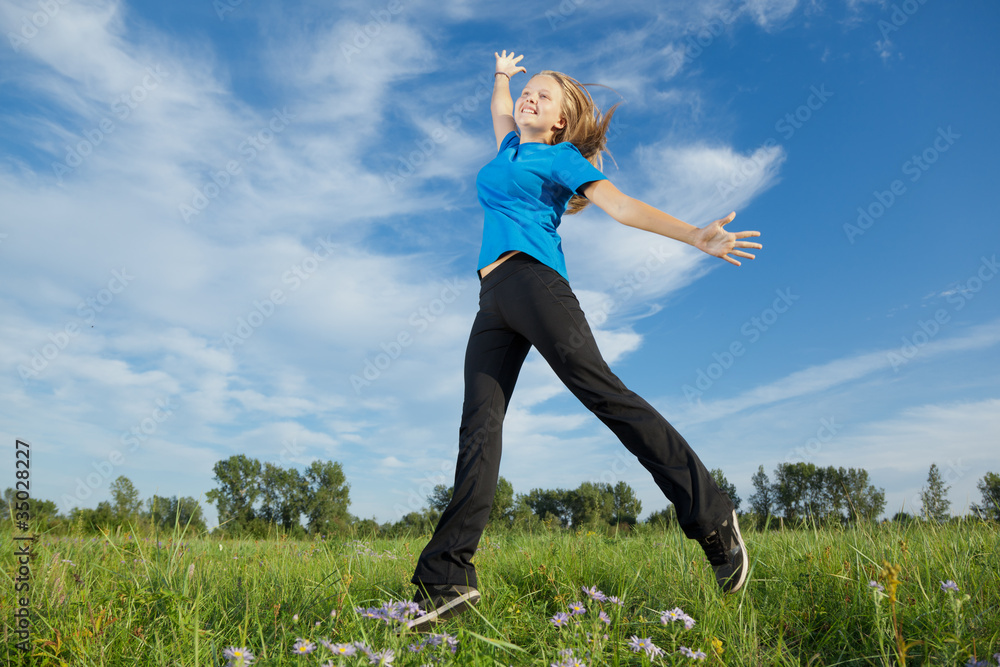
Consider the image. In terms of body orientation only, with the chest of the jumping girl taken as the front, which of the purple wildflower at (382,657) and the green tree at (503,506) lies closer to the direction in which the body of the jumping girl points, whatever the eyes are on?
the purple wildflower

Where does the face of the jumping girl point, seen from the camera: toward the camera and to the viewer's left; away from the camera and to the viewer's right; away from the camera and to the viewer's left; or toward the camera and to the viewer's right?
toward the camera and to the viewer's left

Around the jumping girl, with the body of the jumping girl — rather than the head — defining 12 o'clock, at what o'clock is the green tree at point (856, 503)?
The green tree is roughly at 6 o'clock from the jumping girl.

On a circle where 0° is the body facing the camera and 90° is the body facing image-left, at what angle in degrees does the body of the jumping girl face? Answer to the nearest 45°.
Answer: approximately 45°

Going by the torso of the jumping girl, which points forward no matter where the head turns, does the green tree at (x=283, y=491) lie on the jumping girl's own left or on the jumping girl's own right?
on the jumping girl's own right

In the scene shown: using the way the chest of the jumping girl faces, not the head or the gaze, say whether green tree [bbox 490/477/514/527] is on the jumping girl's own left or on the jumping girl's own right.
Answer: on the jumping girl's own right

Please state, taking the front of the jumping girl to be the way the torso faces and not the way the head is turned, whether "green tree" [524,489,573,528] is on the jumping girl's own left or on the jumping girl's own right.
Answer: on the jumping girl's own right

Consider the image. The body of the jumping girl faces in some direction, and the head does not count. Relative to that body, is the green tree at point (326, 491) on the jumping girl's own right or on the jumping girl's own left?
on the jumping girl's own right
